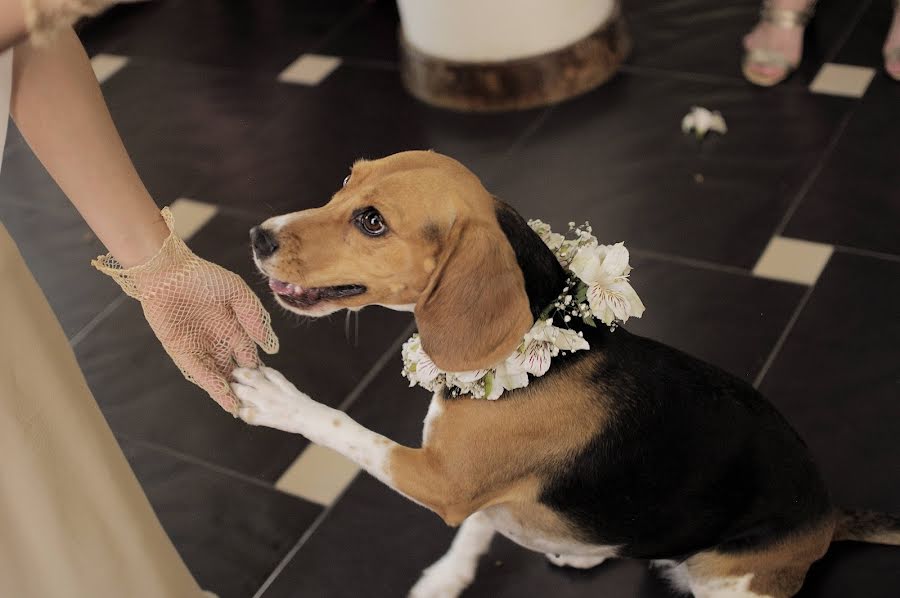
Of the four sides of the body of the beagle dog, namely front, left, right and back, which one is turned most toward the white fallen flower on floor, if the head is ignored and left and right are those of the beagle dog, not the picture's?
right

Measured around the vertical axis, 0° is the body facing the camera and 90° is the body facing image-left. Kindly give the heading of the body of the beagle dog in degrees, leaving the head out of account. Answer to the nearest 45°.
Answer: approximately 90°
